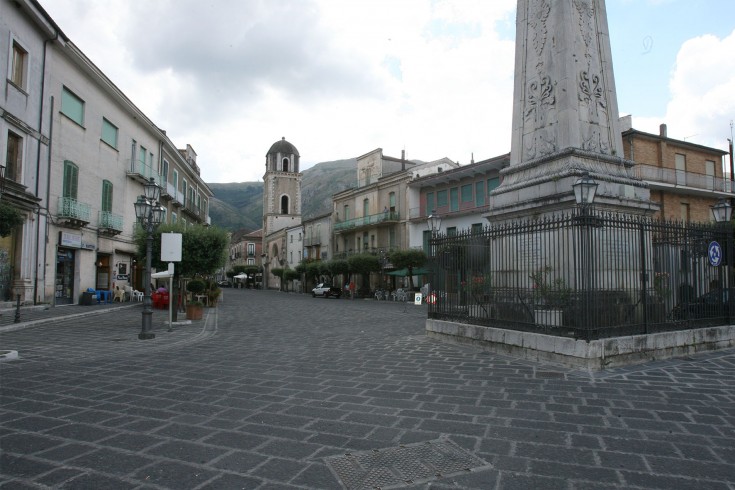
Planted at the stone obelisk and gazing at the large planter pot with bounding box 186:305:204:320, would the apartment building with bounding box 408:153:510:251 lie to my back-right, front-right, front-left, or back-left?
front-right

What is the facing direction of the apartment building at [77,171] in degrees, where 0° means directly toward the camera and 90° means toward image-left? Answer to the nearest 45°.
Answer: approximately 315°

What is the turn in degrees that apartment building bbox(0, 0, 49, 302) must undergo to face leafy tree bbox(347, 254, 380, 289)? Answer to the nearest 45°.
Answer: approximately 90° to its left

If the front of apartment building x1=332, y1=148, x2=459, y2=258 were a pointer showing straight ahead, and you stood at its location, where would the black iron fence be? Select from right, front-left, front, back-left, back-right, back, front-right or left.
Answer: front-left

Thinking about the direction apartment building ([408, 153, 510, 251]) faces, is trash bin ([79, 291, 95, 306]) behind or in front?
in front

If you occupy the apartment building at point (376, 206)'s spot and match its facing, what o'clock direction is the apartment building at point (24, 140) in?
the apartment building at point (24, 140) is roughly at 11 o'clock from the apartment building at point (376, 206).

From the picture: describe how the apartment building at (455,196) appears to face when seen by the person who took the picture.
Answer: facing the viewer and to the left of the viewer

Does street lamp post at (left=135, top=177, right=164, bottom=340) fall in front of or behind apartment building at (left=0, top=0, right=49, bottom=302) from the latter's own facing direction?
in front

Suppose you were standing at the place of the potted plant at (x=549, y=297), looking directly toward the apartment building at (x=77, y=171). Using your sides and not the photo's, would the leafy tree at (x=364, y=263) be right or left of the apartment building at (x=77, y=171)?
right

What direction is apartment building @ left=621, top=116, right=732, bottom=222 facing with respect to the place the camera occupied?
facing the viewer and to the right of the viewer
